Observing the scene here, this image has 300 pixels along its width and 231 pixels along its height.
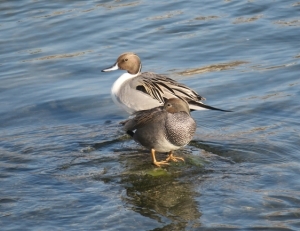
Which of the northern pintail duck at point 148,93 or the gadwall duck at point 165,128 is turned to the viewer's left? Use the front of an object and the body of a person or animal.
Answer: the northern pintail duck at point 148,93

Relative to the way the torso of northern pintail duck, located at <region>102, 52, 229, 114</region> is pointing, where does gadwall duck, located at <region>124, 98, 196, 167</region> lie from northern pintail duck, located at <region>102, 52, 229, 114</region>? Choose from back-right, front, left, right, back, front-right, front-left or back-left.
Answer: left

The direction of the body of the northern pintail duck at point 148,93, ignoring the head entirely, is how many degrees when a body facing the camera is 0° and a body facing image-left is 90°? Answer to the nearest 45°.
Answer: approximately 90°

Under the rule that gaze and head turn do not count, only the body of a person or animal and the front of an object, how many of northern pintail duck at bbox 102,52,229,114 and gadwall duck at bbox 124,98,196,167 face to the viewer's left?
1
